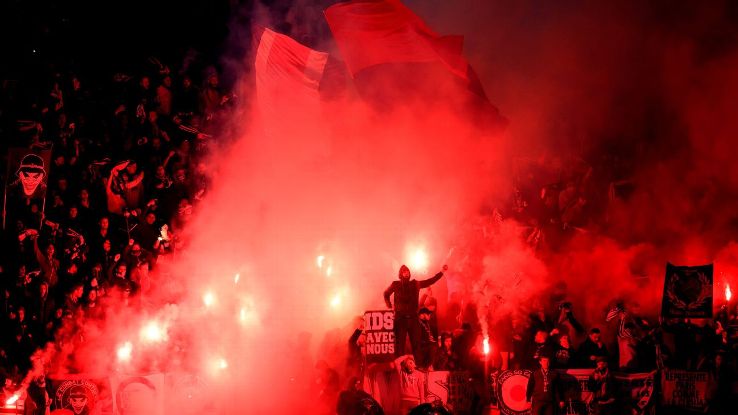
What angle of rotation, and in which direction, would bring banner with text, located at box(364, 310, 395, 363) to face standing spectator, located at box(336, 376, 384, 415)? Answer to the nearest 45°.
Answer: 0° — it already faces them

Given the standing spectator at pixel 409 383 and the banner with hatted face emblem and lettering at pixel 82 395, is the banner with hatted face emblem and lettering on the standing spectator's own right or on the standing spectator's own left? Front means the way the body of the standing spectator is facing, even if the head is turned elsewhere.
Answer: on the standing spectator's own right

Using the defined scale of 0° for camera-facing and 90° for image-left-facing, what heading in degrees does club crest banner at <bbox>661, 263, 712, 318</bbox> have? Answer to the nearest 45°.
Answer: approximately 0°

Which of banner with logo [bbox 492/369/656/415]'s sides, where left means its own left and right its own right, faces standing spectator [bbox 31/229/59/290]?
right

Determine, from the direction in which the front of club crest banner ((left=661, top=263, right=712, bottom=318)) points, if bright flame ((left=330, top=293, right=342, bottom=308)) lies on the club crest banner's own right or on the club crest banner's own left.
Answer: on the club crest banner's own right
